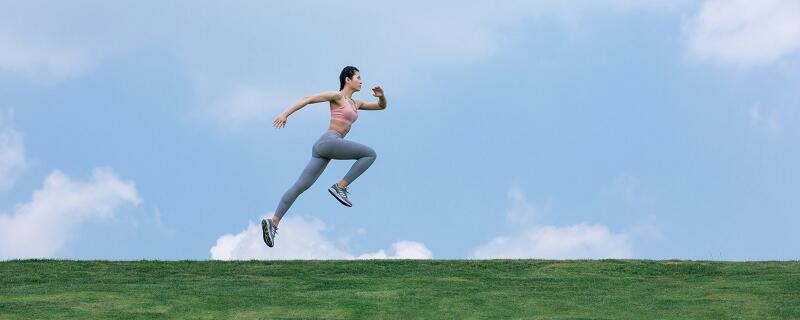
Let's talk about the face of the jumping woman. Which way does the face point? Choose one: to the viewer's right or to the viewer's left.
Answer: to the viewer's right

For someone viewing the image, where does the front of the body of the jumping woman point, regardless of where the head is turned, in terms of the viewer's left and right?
facing to the right of the viewer
